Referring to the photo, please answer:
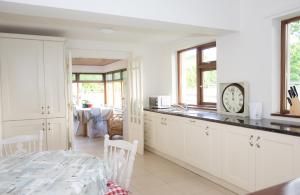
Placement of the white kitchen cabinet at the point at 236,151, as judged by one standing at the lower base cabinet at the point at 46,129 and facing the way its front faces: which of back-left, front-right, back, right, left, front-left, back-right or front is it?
front-left

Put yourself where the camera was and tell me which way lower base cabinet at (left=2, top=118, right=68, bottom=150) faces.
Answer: facing the viewer

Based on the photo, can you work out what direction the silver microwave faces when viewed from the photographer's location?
facing the viewer and to the left of the viewer

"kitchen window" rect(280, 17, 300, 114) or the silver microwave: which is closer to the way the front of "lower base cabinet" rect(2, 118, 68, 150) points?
the kitchen window

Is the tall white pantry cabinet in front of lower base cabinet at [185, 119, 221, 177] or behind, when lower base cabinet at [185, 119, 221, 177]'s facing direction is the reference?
in front

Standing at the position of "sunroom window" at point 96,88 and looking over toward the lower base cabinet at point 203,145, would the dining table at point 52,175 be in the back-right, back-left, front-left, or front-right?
front-right

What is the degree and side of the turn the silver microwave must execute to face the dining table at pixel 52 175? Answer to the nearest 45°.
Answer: approximately 45° to its left

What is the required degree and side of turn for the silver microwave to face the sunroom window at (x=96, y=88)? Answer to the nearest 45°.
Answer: approximately 90° to its right

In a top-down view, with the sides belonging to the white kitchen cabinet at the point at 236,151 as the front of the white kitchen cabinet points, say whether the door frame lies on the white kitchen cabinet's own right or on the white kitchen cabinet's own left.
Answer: on the white kitchen cabinet's own right
